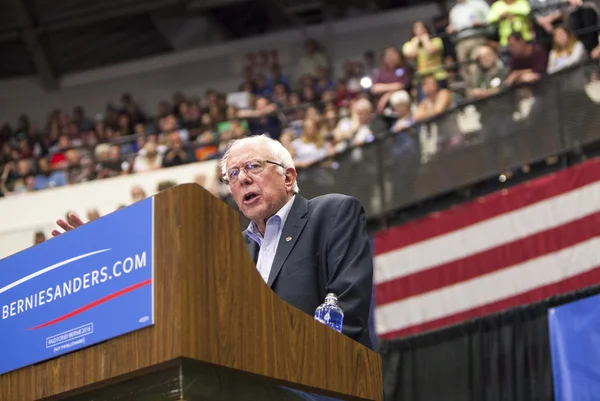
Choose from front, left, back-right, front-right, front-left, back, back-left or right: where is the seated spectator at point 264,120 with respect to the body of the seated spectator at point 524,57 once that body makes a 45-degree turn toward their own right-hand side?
front-right

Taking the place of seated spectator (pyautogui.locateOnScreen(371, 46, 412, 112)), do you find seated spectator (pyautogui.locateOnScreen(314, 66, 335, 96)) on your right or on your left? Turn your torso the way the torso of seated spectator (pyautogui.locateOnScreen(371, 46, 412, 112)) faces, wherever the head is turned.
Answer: on your right

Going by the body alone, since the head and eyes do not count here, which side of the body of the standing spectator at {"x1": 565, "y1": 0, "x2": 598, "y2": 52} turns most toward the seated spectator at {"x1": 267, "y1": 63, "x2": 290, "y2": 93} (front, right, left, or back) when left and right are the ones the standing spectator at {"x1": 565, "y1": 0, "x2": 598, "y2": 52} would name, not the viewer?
right

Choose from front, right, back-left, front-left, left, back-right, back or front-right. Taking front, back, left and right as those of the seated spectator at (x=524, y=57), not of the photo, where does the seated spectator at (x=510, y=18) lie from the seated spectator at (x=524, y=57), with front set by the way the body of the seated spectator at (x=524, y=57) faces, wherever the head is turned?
back-right

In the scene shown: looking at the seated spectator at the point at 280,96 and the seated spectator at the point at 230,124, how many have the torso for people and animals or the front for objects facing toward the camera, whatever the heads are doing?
2

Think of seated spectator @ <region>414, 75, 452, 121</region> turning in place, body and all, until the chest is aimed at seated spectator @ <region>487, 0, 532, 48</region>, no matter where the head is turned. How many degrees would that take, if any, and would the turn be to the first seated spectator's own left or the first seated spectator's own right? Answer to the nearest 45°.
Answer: approximately 180°
